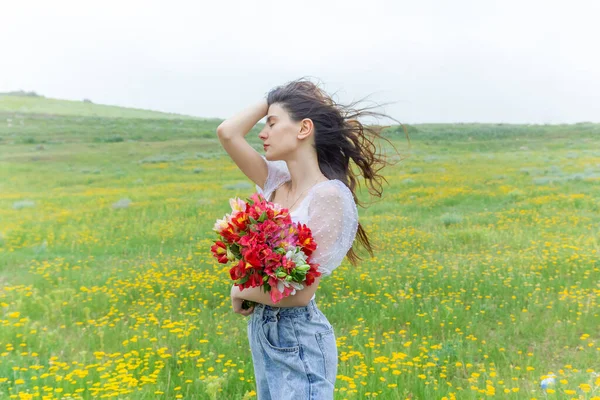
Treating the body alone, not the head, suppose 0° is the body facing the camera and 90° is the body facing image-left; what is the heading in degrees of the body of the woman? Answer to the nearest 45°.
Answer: approximately 45°

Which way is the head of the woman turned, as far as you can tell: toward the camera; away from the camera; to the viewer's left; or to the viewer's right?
to the viewer's left
